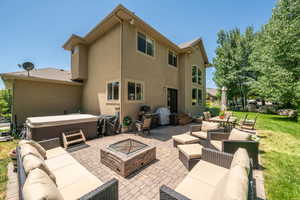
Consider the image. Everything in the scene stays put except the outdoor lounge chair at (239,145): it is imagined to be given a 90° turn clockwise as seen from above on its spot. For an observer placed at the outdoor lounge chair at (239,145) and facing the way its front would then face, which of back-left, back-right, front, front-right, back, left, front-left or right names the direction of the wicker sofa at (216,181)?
back-left

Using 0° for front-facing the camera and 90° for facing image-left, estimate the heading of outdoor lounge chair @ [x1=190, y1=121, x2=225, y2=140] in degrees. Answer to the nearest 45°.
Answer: approximately 45°

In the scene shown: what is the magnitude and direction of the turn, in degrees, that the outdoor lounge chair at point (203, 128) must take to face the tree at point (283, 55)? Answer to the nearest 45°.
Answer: approximately 180°

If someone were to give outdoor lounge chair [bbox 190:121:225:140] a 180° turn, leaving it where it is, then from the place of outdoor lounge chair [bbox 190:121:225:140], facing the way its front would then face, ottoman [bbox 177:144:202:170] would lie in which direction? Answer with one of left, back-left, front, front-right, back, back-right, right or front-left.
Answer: back-right

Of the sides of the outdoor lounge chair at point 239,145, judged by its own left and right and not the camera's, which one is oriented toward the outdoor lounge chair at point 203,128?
right

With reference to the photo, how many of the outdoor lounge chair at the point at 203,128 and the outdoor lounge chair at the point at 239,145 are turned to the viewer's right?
0

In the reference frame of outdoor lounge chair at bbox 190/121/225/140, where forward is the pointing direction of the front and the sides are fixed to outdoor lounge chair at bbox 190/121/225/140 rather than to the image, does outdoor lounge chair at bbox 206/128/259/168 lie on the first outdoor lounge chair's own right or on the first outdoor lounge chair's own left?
on the first outdoor lounge chair's own left

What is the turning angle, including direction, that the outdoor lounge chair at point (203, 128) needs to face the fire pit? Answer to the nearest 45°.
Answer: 0° — it already faces it

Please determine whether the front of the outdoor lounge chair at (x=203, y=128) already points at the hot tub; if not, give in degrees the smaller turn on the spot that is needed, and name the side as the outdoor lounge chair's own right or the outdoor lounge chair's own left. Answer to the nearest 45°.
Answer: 0° — it already faces it

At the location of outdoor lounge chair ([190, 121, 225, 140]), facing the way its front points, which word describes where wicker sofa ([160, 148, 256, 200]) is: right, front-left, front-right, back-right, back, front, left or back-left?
front-left

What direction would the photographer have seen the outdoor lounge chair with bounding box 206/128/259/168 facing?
facing the viewer and to the left of the viewer

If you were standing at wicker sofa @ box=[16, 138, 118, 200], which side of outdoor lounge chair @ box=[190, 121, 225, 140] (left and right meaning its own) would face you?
front

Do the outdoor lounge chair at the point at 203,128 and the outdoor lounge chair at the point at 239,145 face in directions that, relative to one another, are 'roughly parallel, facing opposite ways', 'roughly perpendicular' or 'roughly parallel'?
roughly parallel

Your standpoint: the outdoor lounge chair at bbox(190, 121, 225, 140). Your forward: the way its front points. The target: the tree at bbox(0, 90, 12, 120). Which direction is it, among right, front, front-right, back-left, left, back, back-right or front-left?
front-right

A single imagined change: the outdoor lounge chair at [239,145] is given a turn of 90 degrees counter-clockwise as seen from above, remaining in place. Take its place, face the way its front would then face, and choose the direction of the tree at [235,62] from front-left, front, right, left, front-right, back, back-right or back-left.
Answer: back-left
